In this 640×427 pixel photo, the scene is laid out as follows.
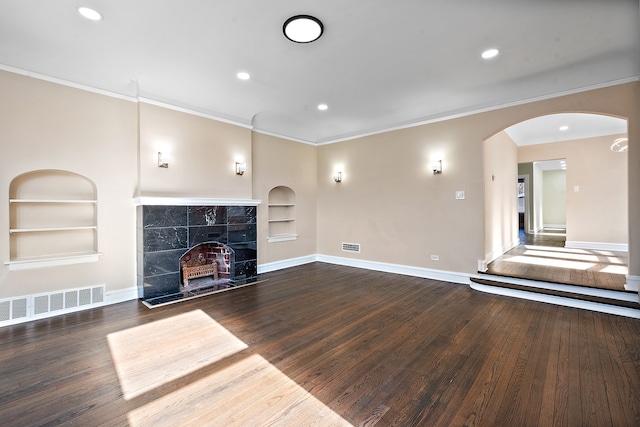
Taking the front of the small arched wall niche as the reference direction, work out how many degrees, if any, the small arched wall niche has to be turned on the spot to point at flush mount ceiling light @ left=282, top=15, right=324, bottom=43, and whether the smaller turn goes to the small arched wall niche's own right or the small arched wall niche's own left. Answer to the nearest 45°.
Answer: approximately 45° to the small arched wall niche's own right

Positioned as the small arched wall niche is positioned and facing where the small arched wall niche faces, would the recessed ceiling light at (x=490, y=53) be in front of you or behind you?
in front

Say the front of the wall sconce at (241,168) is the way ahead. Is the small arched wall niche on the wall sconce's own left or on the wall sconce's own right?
on the wall sconce's own left

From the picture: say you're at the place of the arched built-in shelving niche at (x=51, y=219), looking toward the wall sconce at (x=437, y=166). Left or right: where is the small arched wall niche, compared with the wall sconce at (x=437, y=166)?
left

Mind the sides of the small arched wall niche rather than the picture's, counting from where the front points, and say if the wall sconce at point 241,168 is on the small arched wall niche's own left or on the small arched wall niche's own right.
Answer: on the small arched wall niche's own right

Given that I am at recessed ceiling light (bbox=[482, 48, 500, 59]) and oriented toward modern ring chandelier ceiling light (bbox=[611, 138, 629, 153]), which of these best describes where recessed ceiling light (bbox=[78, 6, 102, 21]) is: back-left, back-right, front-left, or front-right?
back-left

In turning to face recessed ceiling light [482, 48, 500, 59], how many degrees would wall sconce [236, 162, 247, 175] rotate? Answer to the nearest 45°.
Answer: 0° — it already faces it

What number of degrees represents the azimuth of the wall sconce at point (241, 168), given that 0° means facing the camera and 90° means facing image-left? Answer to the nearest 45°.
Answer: approximately 315°

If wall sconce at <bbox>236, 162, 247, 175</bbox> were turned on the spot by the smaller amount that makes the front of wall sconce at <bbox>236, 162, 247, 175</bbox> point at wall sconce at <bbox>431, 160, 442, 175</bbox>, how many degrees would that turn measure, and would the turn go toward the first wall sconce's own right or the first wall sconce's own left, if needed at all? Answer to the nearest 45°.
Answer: approximately 45° to the first wall sconce's own left

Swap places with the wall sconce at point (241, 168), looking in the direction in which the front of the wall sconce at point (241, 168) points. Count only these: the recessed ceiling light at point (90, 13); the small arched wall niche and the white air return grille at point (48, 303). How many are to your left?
1

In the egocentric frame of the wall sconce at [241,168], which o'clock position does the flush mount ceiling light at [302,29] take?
The flush mount ceiling light is roughly at 1 o'clock from the wall sconce.

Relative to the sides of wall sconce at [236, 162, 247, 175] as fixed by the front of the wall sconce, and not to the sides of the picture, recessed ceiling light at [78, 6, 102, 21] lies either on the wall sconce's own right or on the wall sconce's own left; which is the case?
on the wall sconce's own right

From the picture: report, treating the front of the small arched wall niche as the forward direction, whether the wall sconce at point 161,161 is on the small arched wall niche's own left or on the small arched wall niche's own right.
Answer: on the small arched wall niche's own right

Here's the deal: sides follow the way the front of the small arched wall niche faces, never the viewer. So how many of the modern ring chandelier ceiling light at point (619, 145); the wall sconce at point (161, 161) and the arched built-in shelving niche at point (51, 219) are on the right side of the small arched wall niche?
2
